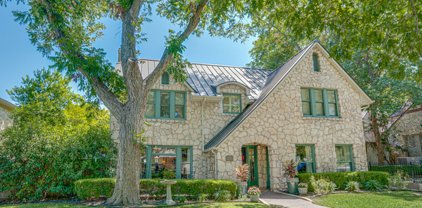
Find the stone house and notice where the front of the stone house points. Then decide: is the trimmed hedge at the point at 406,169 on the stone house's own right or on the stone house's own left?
on the stone house's own left

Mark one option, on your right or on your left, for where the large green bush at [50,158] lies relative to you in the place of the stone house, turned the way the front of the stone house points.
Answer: on your right

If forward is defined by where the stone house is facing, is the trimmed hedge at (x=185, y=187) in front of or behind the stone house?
in front

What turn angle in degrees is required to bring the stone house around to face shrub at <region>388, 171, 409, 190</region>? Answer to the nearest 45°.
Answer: approximately 90° to its left

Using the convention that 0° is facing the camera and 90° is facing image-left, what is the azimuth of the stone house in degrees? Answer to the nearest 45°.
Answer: approximately 0°

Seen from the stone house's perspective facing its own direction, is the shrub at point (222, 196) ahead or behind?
ahead

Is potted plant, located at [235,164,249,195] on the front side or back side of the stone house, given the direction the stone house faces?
on the front side

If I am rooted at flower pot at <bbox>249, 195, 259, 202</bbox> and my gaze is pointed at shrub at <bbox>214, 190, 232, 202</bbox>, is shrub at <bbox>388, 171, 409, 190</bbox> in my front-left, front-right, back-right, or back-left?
back-right

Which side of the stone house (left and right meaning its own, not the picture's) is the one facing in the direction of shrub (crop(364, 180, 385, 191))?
left
